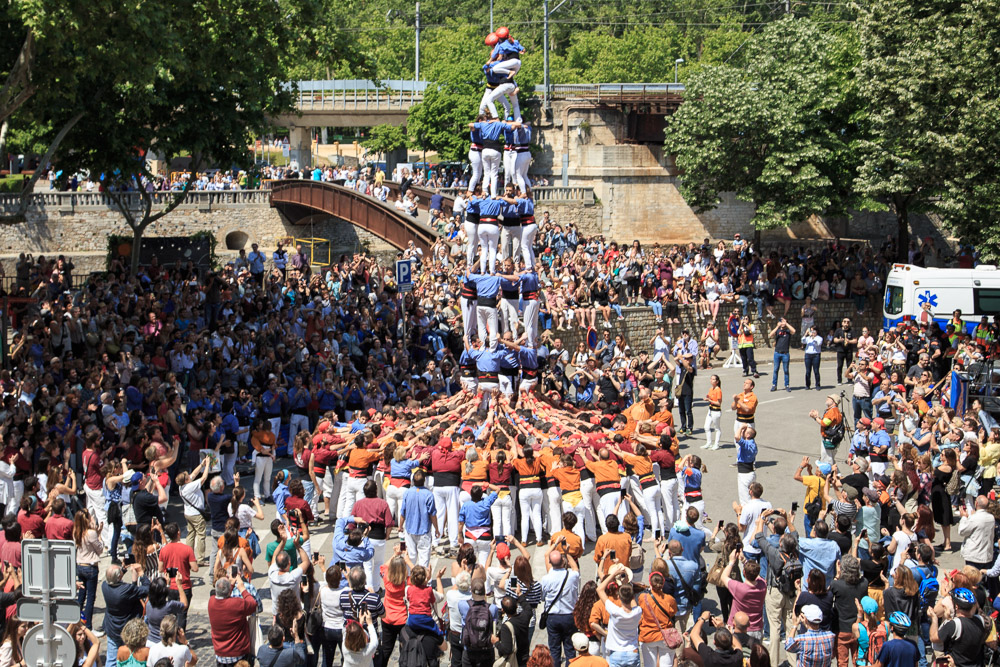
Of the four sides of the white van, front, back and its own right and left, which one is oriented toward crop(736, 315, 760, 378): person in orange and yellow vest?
back

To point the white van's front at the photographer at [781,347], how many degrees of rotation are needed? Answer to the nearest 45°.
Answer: approximately 180°

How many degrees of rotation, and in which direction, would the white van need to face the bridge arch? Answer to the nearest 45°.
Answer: approximately 135° to its left

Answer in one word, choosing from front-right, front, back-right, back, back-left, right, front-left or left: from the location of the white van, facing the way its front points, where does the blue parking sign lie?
back

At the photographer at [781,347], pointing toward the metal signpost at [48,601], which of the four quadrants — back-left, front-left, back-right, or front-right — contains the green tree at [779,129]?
back-right

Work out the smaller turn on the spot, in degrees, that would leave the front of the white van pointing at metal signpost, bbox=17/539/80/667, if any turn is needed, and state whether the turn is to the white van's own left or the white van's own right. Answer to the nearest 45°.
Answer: approximately 135° to the white van's own right

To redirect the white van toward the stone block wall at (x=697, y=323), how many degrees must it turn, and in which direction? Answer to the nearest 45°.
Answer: approximately 135° to its left

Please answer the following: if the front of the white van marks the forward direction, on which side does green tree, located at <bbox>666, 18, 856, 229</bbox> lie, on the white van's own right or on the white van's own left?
on the white van's own left
